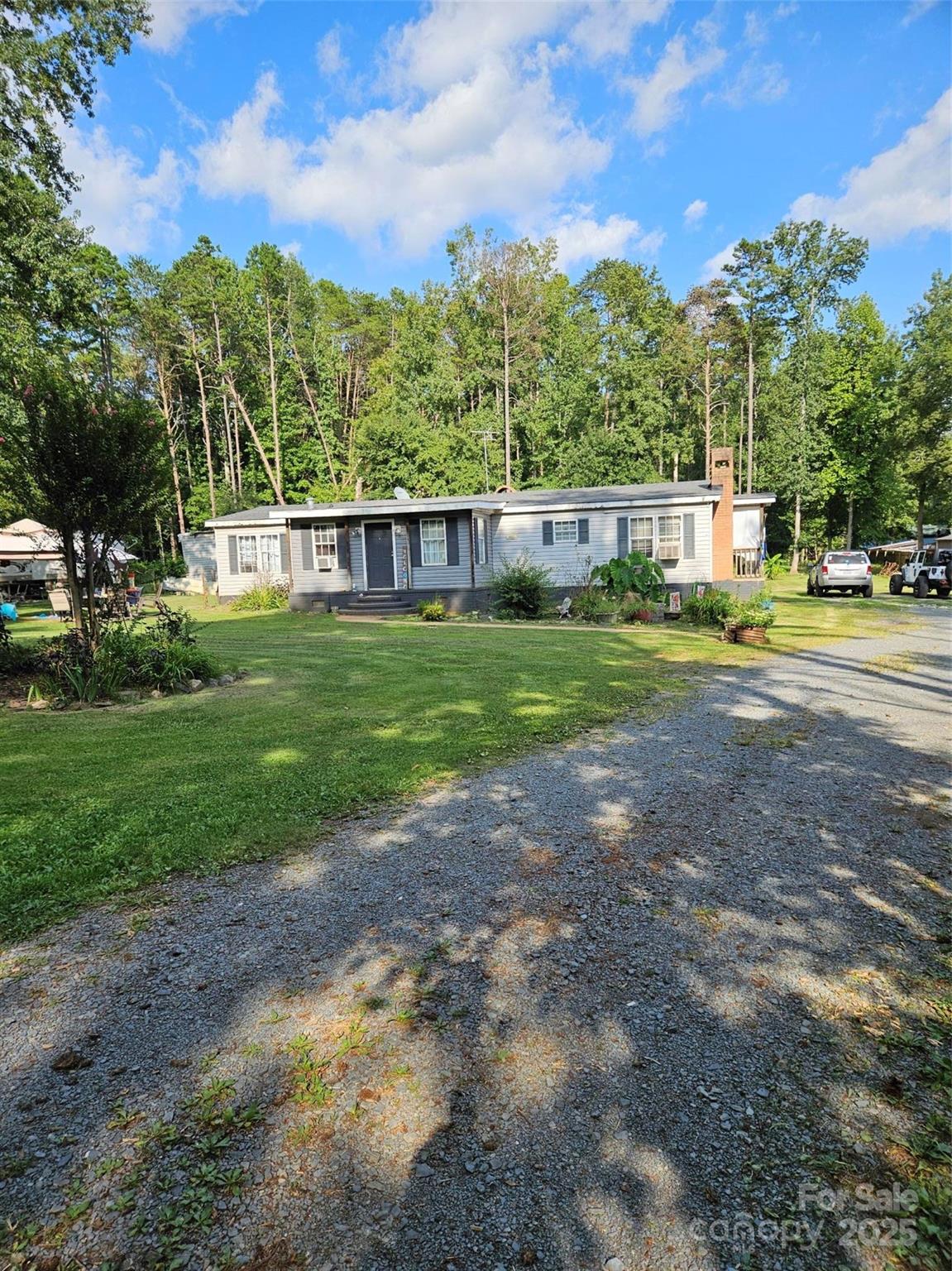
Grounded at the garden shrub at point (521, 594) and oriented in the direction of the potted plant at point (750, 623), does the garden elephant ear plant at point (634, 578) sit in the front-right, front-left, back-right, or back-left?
front-left

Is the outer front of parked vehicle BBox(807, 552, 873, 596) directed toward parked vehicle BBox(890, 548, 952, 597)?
no

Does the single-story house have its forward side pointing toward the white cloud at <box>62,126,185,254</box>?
no

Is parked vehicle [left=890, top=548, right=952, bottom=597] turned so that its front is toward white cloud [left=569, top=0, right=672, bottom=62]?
no

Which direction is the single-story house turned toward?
toward the camera
